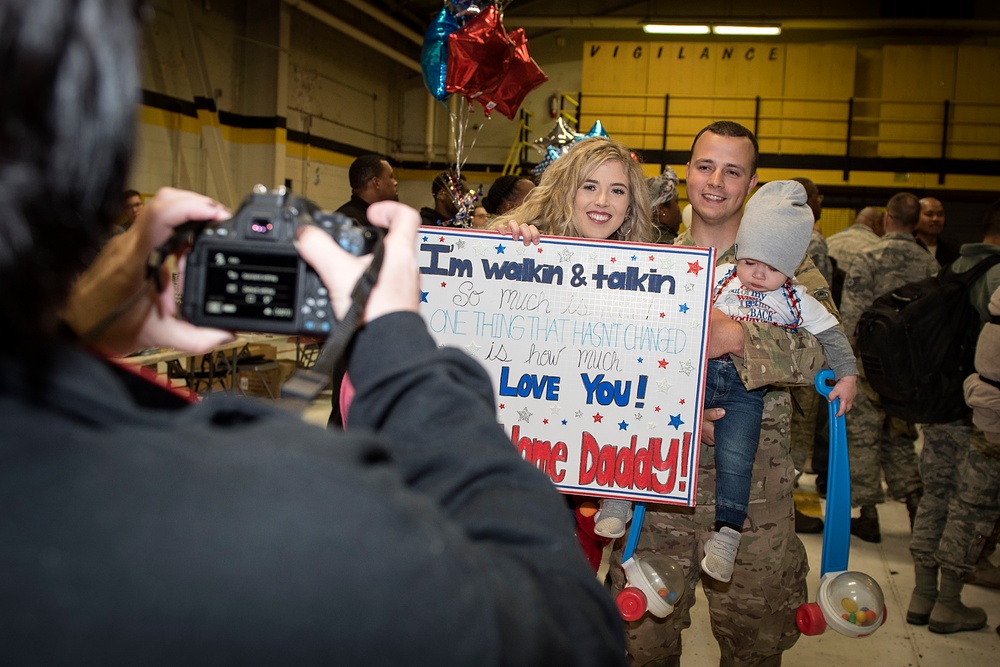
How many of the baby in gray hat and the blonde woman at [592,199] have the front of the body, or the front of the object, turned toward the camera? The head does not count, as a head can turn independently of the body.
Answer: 2

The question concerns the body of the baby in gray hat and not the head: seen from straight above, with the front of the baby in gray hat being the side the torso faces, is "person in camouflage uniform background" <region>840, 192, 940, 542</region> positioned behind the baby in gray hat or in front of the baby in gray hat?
behind

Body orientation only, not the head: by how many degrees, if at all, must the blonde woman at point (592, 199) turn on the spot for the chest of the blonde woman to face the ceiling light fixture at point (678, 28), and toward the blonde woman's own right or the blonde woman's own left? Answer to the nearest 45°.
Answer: approximately 180°

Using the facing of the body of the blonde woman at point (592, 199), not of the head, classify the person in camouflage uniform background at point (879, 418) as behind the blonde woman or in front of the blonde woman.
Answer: behind

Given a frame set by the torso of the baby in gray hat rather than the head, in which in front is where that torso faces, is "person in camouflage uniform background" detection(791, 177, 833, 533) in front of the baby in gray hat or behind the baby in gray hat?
behind

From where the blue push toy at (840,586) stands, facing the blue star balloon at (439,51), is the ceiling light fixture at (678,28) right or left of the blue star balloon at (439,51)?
right

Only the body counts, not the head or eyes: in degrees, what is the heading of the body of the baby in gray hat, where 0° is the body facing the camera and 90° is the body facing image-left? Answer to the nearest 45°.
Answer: approximately 0°

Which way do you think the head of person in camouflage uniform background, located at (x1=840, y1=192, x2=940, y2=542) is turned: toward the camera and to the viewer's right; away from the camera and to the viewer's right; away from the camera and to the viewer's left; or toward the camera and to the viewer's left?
away from the camera and to the viewer's left

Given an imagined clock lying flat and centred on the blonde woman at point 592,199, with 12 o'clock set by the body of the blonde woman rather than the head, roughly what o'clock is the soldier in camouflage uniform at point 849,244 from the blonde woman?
The soldier in camouflage uniform is roughly at 7 o'clock from the blonde woman.

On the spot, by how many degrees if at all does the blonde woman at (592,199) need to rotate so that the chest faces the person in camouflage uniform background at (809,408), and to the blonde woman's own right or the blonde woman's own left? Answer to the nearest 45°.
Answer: approximately 135° to the blonde woman's own left

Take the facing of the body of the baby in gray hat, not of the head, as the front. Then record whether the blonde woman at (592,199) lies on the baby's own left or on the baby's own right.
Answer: on the baby's own right
